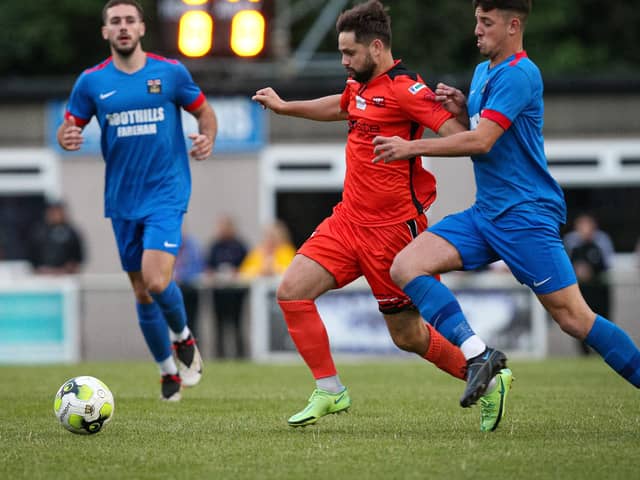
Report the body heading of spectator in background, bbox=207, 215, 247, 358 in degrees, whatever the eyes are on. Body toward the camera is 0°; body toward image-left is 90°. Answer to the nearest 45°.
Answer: approximately 0°

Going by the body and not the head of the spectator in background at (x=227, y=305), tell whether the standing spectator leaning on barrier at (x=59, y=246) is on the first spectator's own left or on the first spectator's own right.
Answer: on the first spectator's own right

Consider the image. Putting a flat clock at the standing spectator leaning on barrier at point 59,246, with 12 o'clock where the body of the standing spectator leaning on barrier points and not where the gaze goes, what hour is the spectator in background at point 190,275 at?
The spectator in background is roughly at 10 o'clock from the standing spectator leaning on barrier.

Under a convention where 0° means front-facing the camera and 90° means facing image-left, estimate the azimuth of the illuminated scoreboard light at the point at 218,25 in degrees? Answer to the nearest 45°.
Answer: approximately 0°

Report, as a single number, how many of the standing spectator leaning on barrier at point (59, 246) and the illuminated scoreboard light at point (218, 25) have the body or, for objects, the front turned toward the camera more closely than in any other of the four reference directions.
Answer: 2

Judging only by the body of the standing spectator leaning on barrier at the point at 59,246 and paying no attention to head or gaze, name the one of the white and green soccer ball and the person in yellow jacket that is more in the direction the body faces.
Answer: the white and green soccer ball
